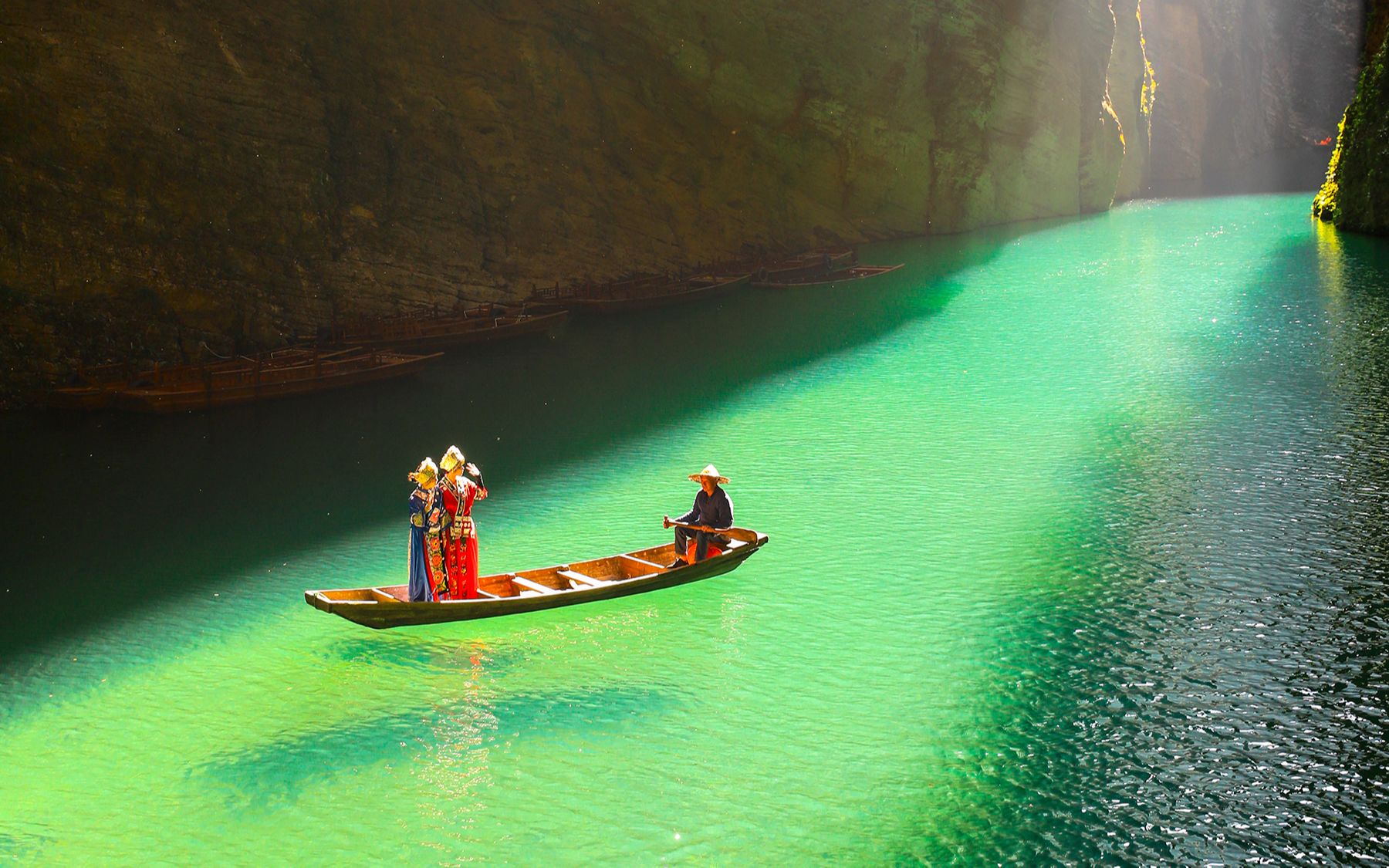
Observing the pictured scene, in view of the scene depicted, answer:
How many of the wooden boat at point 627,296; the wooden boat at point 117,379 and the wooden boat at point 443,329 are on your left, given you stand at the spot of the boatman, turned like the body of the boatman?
0

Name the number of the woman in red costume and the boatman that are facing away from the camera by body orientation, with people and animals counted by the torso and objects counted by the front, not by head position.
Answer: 0

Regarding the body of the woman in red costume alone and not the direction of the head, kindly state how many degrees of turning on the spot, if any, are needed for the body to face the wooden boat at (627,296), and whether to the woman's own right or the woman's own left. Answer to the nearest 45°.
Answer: approximately 135° to the woman's own left

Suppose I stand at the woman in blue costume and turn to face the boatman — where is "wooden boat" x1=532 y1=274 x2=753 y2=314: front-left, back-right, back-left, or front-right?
front-left

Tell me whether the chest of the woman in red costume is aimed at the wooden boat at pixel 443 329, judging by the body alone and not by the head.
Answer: no

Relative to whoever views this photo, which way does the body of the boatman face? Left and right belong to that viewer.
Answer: facing the viewer and to the left of the viewer

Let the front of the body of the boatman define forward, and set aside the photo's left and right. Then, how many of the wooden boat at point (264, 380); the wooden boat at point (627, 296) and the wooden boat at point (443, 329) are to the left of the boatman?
0

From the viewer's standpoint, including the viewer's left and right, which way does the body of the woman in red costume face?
facing the viewer and to the right of the viewer

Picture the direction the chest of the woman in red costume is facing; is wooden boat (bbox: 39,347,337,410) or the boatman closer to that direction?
the boatman

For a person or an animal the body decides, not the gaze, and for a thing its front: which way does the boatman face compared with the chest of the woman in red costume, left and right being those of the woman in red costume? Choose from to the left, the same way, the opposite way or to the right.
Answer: to the right

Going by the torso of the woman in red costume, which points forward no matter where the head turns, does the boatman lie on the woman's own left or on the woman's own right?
on the woman's own left
